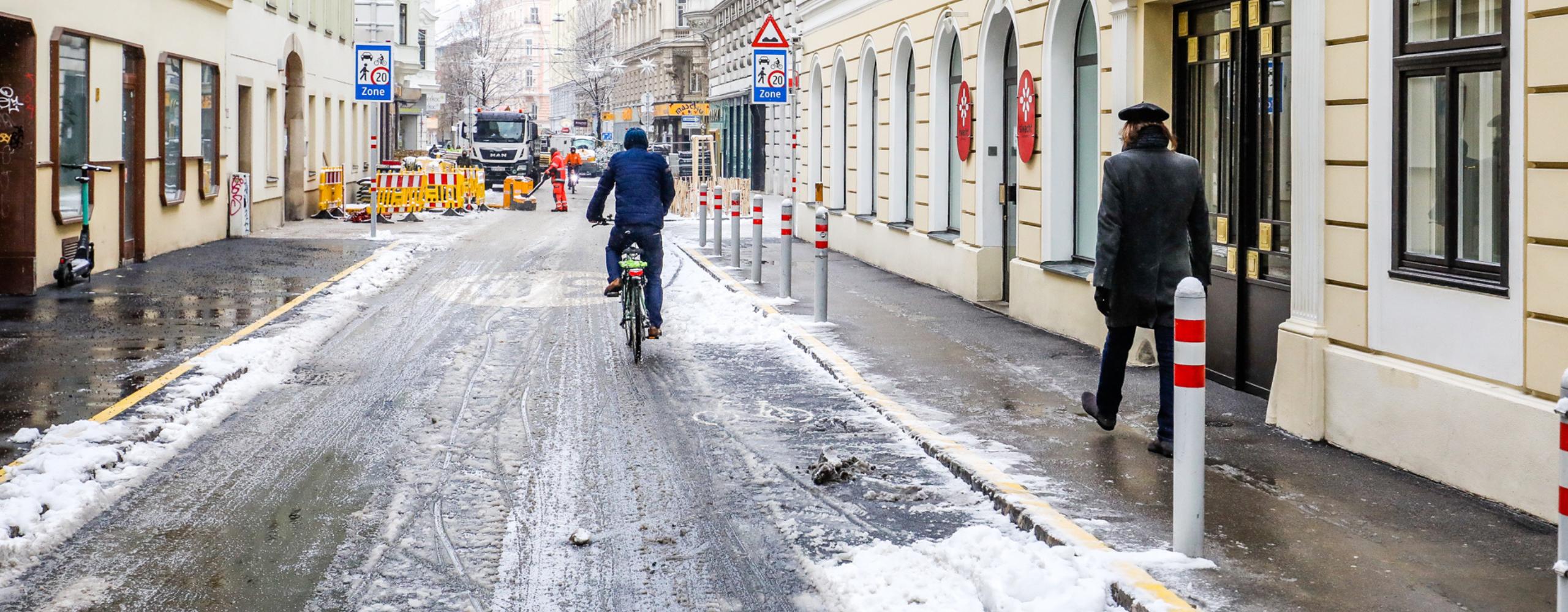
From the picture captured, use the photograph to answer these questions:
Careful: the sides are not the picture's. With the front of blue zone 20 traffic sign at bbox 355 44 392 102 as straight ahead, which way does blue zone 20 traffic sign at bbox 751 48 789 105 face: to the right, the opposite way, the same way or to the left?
the same way

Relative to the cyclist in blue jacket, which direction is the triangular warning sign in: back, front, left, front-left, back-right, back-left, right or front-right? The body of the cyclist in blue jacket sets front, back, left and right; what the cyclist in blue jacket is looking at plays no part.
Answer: front

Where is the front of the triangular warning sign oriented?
toward the camera

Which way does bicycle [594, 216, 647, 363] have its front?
away from the camera

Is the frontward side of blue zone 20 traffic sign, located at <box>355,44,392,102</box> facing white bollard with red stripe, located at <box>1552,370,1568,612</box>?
yes

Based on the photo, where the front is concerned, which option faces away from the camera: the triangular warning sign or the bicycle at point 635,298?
the bicycle

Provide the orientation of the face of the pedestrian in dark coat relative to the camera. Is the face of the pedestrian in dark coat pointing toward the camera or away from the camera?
away from the camera

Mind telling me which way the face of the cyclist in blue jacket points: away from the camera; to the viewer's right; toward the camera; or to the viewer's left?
away from the camera

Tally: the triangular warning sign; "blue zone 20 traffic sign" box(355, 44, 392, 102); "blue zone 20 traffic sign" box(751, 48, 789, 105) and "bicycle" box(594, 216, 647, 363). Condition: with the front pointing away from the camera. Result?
1

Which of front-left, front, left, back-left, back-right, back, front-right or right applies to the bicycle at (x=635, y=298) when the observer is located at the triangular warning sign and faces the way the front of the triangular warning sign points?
front

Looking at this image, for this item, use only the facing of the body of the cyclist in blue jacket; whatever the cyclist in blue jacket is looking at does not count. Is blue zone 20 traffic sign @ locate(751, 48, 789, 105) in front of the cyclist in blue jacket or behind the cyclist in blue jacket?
in front

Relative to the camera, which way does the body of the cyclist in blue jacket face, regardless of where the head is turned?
away from the camera

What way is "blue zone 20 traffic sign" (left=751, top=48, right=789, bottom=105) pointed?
toward the camera

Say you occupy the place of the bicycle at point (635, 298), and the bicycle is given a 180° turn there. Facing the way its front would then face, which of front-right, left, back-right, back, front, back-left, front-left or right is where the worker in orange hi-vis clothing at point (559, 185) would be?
back

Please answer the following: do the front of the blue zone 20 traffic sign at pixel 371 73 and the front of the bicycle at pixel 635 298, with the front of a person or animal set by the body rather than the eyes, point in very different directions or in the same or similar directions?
very different directions

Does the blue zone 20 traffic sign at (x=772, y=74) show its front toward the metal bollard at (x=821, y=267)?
yes

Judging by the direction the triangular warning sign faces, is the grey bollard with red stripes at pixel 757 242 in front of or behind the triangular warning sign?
in front

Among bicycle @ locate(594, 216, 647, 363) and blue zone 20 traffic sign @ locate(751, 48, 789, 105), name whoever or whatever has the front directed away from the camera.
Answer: the bicycle

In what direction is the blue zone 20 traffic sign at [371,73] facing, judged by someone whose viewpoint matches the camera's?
facing the viewer
